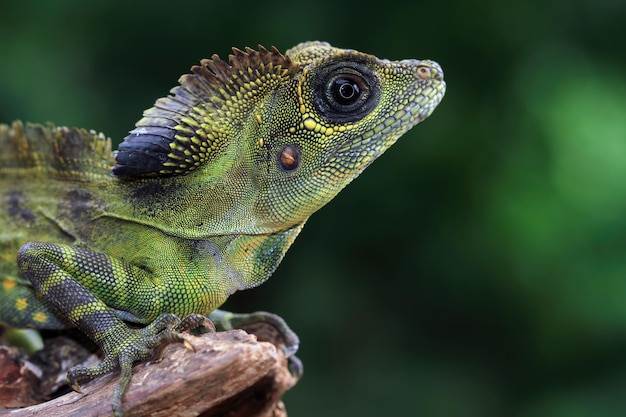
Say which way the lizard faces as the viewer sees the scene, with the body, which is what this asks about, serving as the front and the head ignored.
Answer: to the viewer's right
